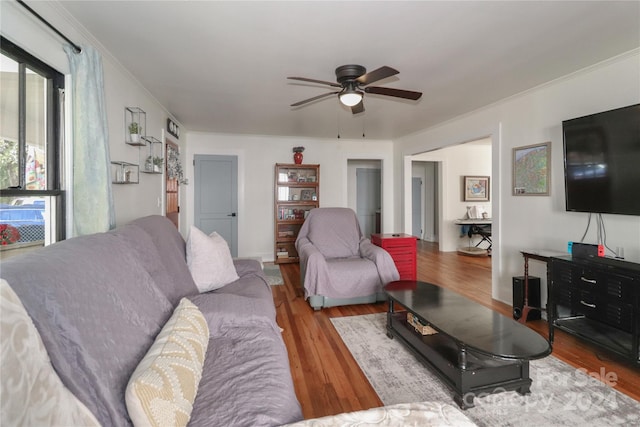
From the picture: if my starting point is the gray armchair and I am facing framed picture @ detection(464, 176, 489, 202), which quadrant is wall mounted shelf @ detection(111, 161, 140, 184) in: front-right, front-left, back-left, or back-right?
back-left

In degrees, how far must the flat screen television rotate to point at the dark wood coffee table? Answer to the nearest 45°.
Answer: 0° — it already faces it

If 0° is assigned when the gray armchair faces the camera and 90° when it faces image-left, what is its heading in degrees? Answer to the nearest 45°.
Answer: approximately 315°

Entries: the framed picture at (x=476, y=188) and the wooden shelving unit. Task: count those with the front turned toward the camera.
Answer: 2

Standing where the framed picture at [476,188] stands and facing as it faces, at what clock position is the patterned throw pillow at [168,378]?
The patterned throw pillow is roughly at 12 o'clock from the framed picture.

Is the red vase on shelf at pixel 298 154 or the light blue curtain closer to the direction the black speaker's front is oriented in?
the light blue curtain
